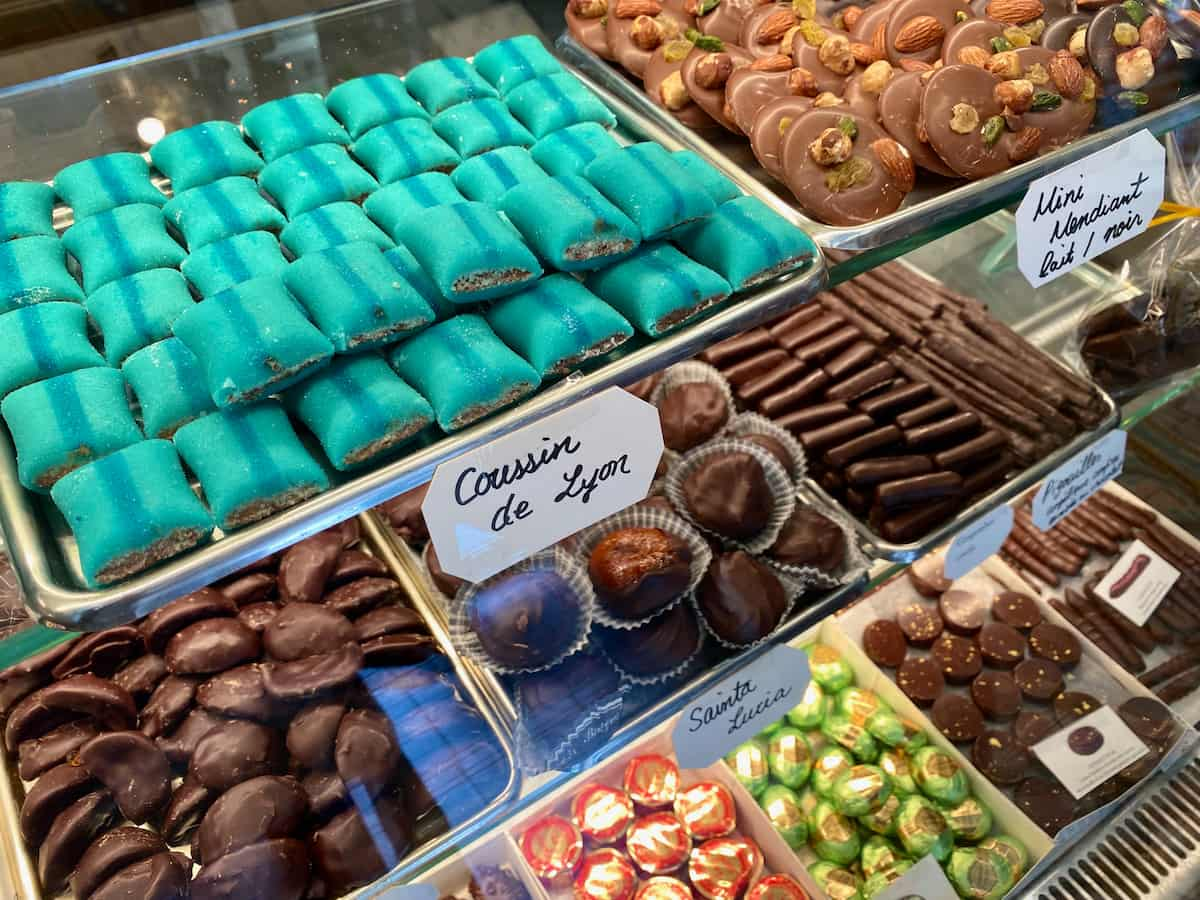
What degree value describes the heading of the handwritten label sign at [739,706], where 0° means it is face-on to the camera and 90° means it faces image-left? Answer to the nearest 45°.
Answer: approximately 0°

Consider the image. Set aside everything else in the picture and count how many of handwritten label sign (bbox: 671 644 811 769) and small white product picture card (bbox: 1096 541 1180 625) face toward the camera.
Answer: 2
